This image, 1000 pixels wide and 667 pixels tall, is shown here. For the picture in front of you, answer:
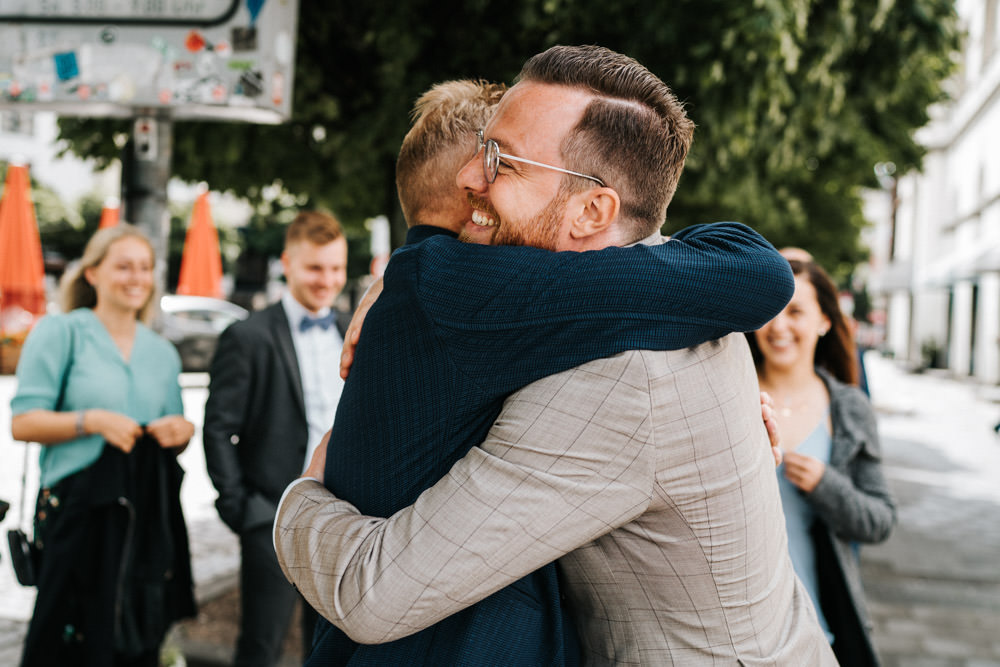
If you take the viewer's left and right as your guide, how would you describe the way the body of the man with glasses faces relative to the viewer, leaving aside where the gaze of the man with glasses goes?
facing to the left of the viewer

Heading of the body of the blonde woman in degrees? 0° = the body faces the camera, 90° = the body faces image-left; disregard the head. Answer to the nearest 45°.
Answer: approximately 315°

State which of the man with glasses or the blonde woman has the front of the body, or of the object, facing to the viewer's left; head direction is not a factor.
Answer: the man with glasses

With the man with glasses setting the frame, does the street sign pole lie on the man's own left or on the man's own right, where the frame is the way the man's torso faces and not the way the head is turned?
on the man's own right

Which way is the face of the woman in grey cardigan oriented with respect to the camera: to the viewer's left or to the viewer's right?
to the viewer's left

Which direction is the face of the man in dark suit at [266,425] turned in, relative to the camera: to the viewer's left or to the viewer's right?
to the viewer's right

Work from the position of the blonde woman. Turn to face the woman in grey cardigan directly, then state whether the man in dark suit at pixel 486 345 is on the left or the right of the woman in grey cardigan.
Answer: right
